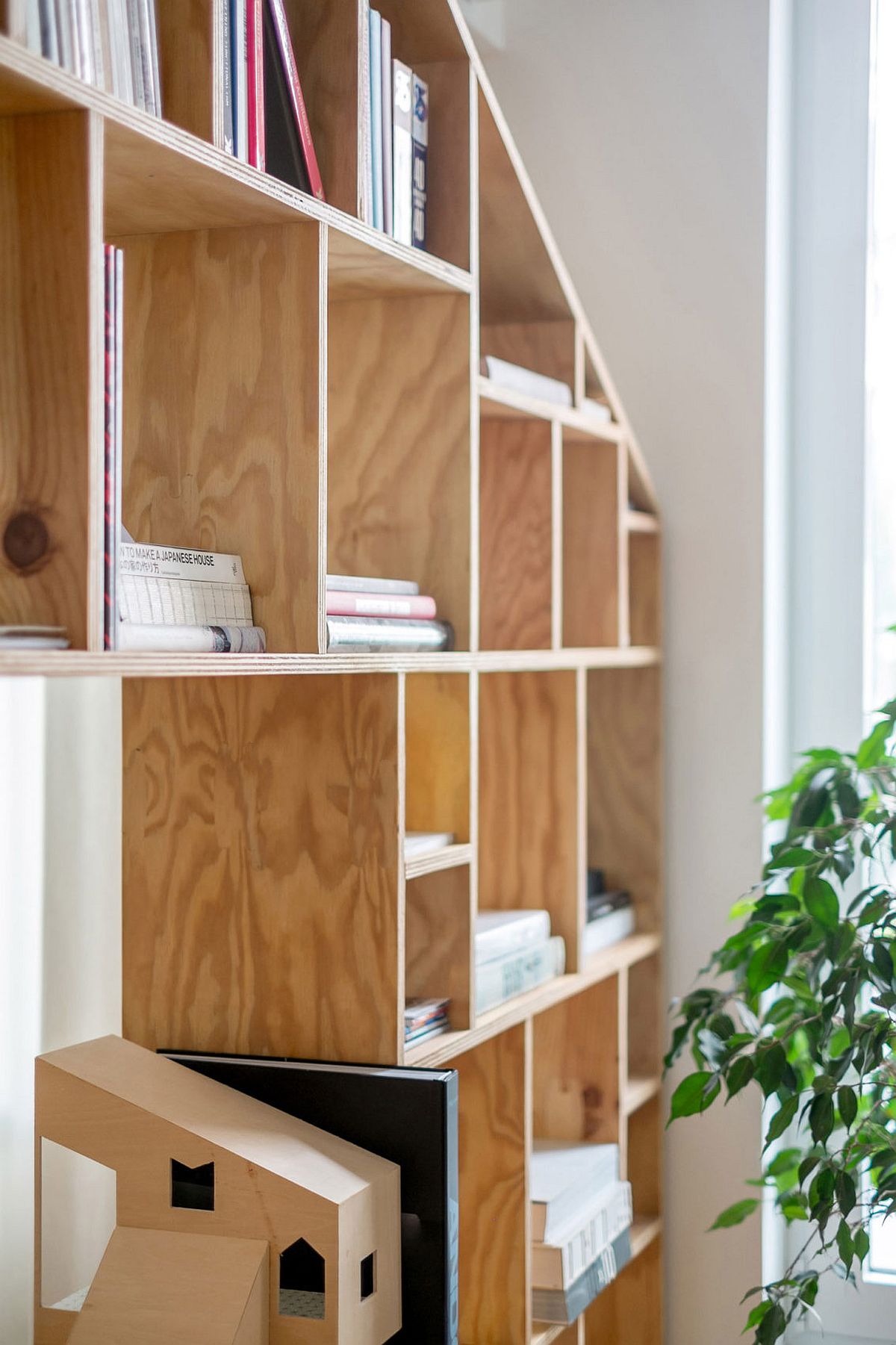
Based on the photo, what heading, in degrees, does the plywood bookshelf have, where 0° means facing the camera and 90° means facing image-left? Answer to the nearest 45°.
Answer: approximately 315°
